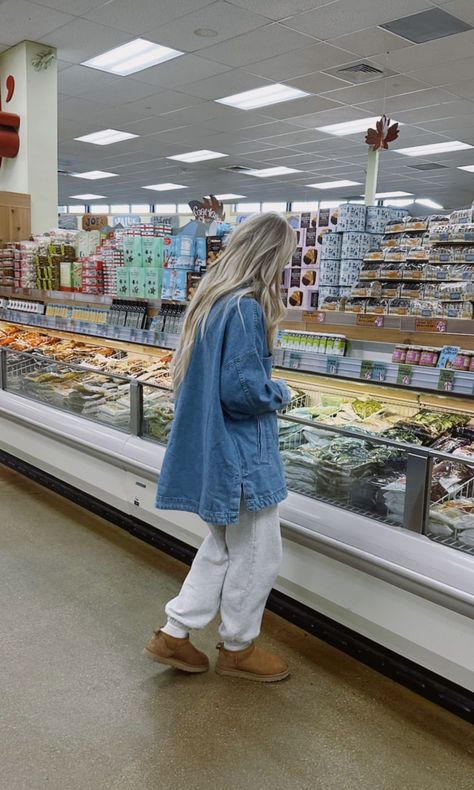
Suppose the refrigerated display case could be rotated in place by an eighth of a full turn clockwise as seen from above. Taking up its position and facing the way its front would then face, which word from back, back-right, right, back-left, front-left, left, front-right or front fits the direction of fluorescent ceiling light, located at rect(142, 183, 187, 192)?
right

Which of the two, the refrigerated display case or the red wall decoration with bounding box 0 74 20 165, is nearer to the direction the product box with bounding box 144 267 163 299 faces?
the refrigerated display case

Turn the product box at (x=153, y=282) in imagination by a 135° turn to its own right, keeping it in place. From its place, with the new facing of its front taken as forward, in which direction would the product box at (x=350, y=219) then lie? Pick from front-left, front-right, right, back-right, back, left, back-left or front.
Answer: back-right

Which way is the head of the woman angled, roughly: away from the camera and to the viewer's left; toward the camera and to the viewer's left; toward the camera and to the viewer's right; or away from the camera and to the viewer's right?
away from the camera and to the viewer's right

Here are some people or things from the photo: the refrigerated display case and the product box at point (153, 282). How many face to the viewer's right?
0

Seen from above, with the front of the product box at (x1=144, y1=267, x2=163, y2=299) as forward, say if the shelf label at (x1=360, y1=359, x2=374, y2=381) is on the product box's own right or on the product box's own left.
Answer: on the product box's own left

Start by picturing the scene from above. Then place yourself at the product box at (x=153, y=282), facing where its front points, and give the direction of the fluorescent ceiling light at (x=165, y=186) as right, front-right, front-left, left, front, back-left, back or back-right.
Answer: back-right

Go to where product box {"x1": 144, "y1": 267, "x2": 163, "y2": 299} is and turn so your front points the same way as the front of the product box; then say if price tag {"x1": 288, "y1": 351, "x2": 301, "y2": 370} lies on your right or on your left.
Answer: on your left

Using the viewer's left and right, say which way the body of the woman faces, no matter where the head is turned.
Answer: facing to the right of the viewer

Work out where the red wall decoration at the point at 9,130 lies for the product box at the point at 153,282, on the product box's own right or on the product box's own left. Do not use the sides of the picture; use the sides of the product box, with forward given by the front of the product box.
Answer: on the product box's own right

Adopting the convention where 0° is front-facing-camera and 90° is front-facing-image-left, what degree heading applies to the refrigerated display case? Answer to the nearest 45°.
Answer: approximately 45°

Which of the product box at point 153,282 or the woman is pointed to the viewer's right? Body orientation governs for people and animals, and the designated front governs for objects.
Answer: the woman

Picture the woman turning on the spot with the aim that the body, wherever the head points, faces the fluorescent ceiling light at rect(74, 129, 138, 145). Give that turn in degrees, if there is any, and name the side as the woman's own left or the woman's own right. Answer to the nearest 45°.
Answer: approximately 90° to the woman's own left

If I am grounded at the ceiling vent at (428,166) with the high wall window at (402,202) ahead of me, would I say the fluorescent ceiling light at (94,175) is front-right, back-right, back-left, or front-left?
front-left
